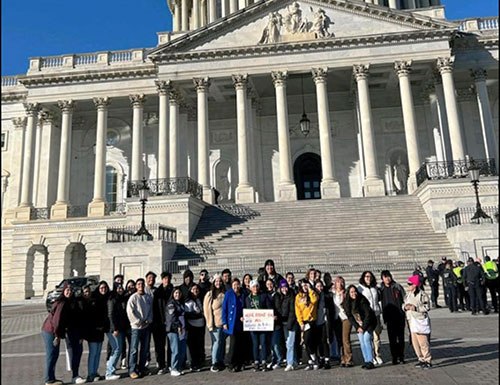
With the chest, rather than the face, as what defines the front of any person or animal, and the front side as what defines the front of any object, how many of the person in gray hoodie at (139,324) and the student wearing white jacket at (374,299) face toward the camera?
2

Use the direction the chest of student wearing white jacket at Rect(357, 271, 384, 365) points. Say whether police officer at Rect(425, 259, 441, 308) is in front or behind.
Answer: behind

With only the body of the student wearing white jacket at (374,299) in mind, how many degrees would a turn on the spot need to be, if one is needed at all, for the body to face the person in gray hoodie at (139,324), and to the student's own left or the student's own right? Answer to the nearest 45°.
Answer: approximately 90° to the student's own right

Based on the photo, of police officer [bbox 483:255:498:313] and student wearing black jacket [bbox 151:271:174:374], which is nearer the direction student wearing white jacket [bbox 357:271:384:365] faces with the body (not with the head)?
the student wearing black jacket

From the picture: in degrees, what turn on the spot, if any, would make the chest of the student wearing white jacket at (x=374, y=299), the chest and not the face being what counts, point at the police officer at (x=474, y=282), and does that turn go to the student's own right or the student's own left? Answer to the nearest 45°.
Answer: approximately 135° to the student's own left

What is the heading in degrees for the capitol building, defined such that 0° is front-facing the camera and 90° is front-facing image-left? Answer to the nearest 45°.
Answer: approximately 0°

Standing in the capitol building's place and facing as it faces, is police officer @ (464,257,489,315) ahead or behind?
ahead

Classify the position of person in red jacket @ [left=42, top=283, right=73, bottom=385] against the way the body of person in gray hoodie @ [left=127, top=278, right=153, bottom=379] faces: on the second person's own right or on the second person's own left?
on the second person's own right

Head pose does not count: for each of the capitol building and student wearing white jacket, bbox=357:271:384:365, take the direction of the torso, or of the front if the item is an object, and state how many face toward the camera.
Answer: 2
